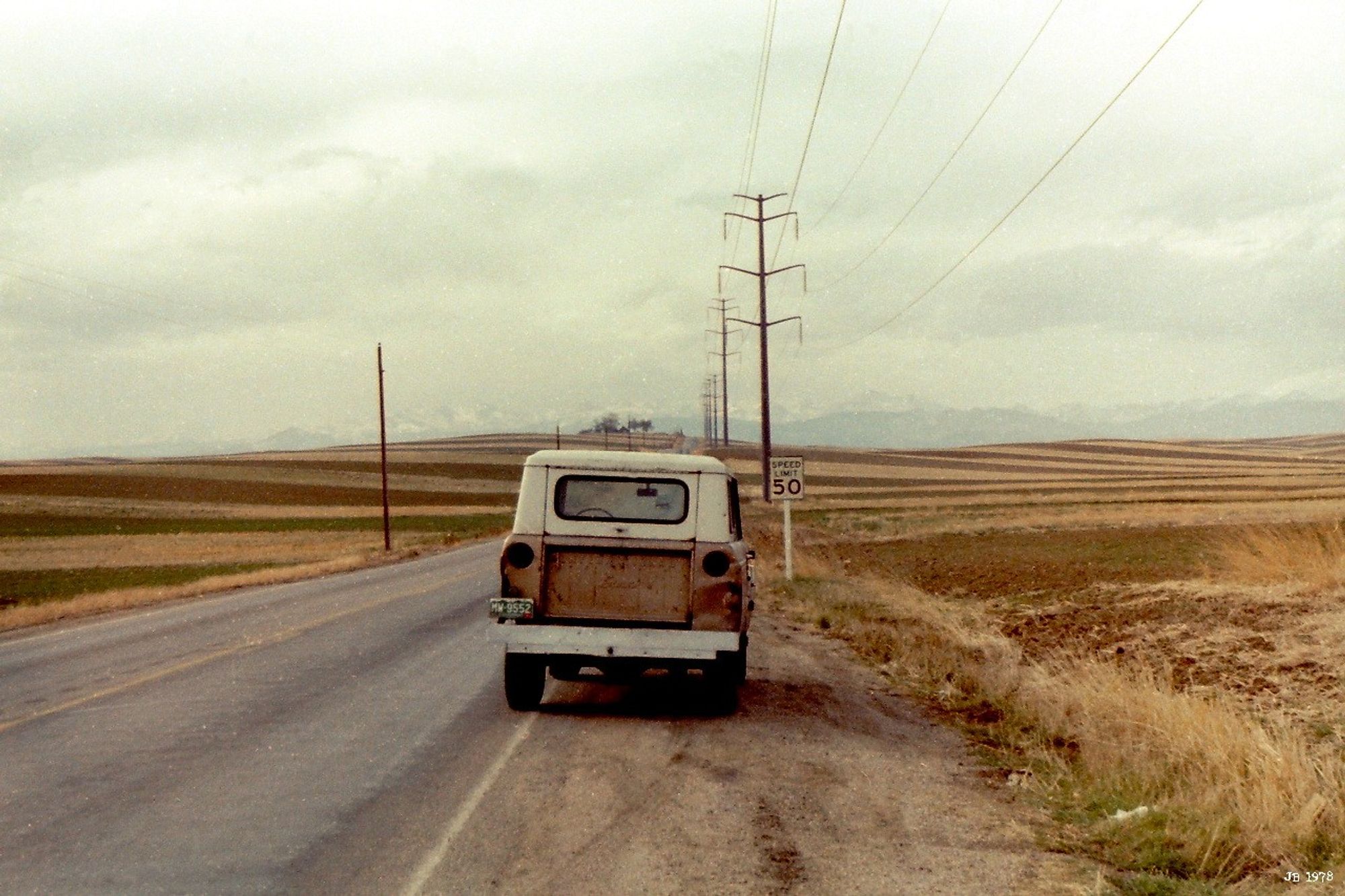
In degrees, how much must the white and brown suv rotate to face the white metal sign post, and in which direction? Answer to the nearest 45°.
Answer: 0° — it already faces it

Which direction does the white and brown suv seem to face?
away from the camera
